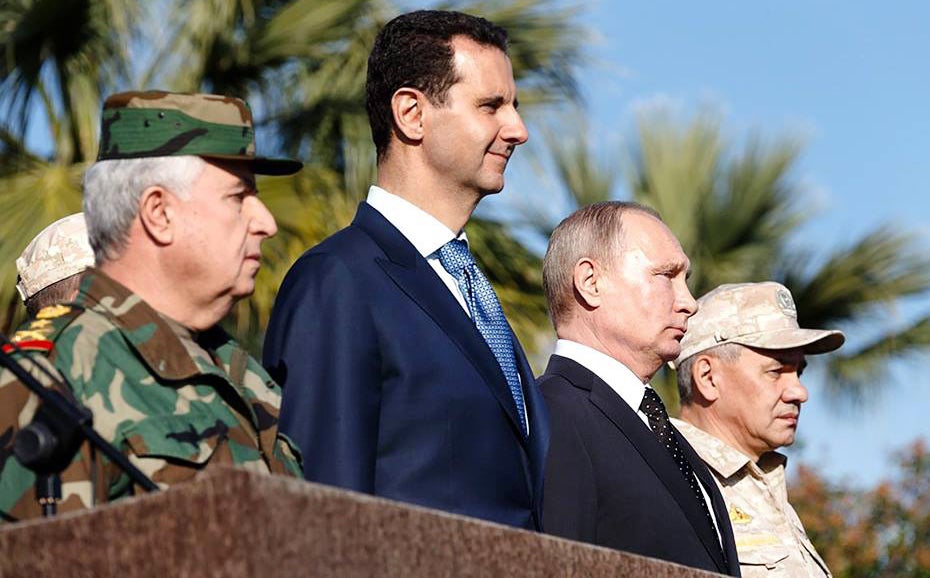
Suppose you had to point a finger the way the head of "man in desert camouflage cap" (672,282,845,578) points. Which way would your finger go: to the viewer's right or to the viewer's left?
to the viewer's right

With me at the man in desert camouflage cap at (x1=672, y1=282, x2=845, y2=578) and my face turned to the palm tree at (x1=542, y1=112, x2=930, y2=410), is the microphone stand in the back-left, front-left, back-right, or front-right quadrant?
back-left

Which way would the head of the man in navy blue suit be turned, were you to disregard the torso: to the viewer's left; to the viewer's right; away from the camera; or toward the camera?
to the viewer's right

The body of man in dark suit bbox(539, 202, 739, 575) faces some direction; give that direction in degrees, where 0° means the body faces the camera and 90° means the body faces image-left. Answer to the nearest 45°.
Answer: approximately 270°

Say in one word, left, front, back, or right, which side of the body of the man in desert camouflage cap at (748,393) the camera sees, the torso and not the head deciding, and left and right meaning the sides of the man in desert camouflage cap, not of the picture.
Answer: right

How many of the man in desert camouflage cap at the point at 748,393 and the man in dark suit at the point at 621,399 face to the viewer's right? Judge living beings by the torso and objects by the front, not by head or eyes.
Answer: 2

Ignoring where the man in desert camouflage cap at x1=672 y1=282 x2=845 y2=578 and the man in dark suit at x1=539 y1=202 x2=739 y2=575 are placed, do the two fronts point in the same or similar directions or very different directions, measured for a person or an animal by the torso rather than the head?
same or similar directions

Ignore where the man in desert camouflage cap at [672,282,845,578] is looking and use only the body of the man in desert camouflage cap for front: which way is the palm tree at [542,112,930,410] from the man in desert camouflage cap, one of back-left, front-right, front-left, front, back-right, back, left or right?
left

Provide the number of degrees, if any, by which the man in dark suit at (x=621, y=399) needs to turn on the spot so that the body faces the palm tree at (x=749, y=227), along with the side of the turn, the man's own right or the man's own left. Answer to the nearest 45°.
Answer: approximately 90° to the man's own left

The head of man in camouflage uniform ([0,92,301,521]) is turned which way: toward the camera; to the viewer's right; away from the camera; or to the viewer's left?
to the viewer's right
